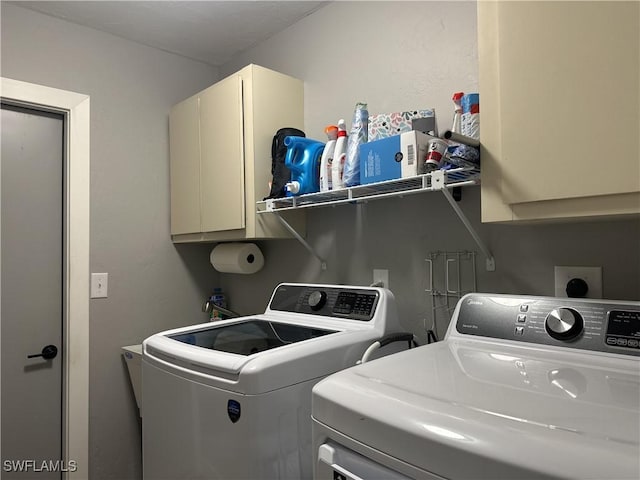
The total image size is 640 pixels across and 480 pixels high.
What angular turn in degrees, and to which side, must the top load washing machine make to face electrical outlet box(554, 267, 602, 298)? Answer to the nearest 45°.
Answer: approximately 135° to its left

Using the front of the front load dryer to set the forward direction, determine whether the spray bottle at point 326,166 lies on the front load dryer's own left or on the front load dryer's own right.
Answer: on the front load dryer's own right

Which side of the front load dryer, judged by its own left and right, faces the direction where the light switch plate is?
right

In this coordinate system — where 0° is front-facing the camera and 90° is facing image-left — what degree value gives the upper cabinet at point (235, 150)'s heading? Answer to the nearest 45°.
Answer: approximately 45°

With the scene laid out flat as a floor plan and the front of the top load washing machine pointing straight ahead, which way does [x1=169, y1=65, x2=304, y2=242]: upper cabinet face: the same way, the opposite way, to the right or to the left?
the same way

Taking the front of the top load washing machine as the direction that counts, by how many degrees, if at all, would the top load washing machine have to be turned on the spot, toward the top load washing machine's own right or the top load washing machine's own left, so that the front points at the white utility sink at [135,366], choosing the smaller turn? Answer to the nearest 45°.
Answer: approximately 90° to the top load washing machine's own right

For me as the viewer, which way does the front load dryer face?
facing the viewer and to the left of the viewer

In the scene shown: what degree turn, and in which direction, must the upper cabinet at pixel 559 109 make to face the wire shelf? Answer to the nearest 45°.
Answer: approximately 90° to its right

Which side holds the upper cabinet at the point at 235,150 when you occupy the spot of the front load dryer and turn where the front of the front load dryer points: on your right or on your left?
on your right

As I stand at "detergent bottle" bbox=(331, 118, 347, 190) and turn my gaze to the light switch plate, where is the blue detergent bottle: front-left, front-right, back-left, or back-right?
front-right

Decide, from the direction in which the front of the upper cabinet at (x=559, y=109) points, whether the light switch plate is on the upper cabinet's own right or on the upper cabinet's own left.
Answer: on the upper cabinet's own right

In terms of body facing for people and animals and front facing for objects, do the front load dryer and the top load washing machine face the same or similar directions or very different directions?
same or similar directions

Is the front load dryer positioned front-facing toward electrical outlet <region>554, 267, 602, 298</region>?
no

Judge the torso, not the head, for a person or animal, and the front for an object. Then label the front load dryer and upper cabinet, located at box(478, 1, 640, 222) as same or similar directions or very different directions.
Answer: same or similar directions

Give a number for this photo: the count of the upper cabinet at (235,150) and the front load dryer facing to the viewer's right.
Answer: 0
